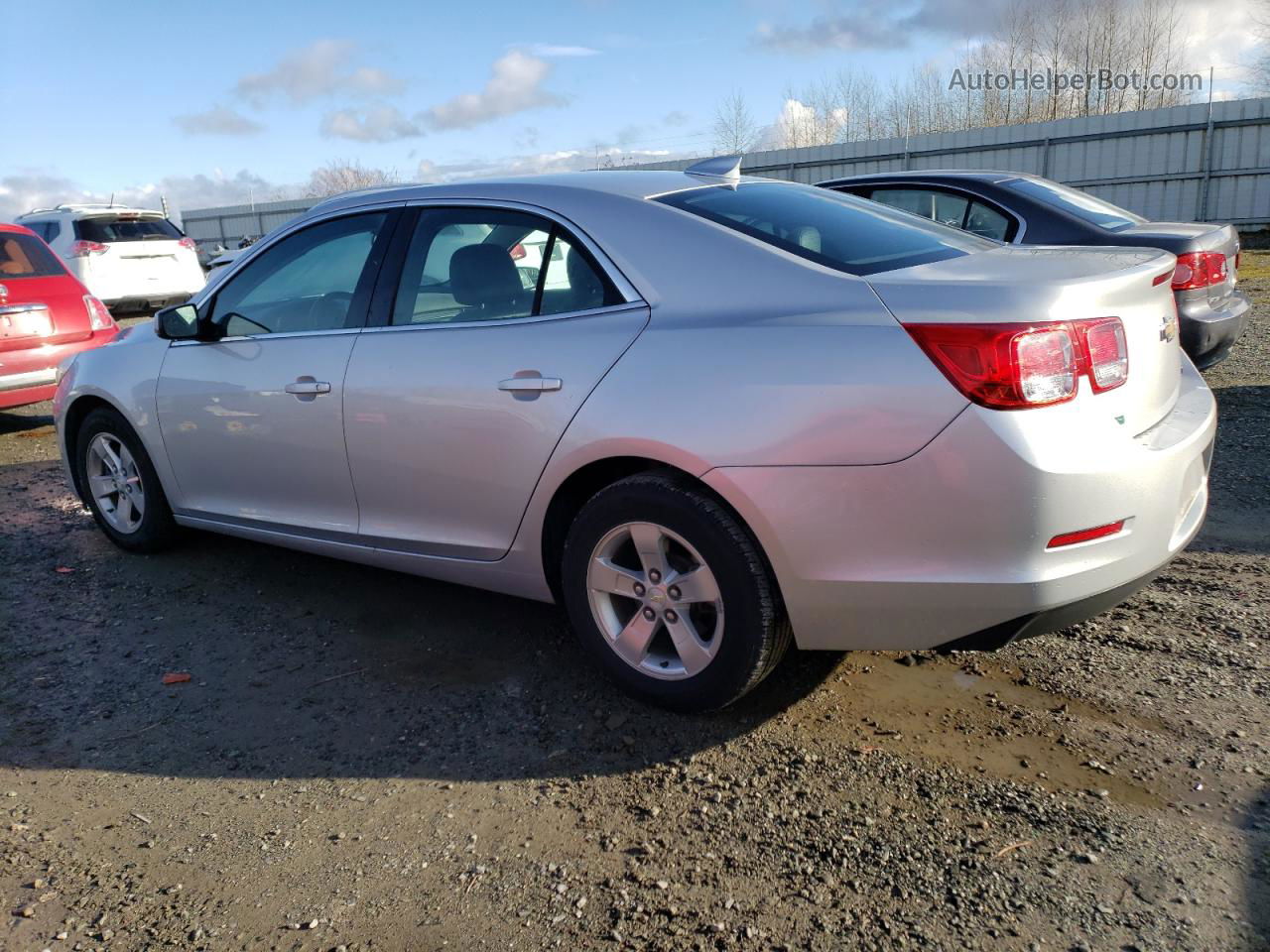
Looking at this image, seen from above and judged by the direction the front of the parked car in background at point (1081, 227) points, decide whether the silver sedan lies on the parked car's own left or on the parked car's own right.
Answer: on the parked car's own left

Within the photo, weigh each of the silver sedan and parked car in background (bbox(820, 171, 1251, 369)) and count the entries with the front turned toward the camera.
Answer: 0

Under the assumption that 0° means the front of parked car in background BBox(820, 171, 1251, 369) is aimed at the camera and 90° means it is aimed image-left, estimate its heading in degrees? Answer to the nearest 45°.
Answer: approximately 135°

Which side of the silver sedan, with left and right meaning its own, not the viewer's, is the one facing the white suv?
front

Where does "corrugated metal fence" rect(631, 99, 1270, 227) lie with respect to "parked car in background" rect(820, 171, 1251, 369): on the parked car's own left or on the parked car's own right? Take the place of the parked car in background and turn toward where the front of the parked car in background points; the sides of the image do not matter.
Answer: on the parked car's own right

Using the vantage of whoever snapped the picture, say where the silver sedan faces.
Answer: facing away from the viewer and to the left of the viewer

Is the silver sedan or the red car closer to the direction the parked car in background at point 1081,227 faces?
the red car

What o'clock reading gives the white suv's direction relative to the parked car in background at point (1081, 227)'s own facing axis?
The white suv is roughly at 11 o'clock from the parked car in background.

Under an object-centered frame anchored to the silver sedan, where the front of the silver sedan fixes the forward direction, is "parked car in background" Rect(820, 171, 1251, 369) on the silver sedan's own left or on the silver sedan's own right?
on the silver sedan's own right

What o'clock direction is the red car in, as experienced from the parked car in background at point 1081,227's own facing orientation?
The red car is roughly at 10 o'clock from the parked car in background.

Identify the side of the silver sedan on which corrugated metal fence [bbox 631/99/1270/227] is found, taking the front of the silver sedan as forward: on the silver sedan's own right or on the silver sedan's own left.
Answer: on the silver sedan's own right

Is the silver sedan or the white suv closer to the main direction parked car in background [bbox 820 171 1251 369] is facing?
the white suv
